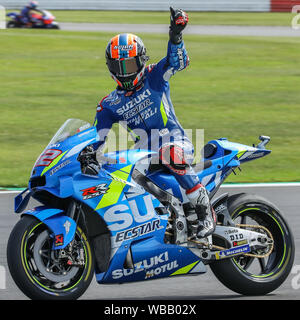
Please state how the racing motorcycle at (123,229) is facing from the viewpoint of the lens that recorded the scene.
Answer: facing the viewer and to the left of the viewer

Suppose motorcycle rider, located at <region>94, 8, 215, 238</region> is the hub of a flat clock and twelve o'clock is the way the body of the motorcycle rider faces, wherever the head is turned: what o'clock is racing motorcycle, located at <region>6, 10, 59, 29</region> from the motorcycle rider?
The racing motorcycle is roughly at 4 o'clock from the motorcycle rider.

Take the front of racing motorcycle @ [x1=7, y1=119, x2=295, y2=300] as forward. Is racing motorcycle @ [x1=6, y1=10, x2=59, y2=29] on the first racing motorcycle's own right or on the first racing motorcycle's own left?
on the first racing motorcycle's own right
